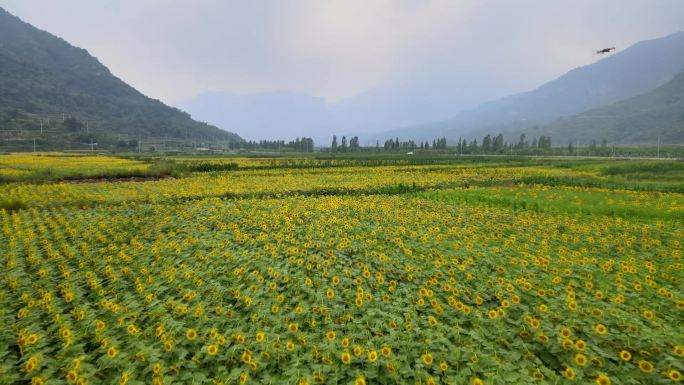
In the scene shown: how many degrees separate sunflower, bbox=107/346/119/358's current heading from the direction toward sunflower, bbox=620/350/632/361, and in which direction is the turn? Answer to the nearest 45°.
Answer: approximately 45° to its left

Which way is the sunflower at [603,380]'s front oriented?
toward the camera

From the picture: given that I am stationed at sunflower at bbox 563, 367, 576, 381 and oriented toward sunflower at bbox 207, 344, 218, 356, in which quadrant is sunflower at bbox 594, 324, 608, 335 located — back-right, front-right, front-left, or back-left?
back-right

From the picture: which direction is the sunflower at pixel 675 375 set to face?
toward the camera

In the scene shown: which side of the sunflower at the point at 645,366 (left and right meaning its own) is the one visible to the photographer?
front

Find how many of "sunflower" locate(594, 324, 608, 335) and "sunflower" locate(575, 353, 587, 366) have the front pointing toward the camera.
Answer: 2

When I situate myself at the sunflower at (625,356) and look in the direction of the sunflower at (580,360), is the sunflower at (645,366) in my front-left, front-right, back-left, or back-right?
back-left

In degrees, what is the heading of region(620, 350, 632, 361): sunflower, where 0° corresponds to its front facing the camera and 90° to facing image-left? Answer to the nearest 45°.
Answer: approximately 0°

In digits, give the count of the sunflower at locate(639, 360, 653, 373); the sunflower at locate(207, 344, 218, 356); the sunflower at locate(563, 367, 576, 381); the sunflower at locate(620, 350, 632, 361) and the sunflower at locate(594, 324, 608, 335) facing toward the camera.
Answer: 5

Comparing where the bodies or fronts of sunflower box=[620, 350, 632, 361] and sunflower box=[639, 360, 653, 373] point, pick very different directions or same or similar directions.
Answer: same or similar directions

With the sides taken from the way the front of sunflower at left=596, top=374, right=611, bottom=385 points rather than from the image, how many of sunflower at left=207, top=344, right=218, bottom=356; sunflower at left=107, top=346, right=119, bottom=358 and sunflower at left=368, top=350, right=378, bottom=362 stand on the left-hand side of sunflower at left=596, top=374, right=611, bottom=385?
0

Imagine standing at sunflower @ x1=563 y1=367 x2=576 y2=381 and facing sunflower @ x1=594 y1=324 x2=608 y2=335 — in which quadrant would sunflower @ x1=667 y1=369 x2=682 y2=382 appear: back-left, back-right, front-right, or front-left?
front-right

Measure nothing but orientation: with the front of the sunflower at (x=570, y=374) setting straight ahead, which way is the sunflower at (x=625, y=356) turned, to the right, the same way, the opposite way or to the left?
the same way

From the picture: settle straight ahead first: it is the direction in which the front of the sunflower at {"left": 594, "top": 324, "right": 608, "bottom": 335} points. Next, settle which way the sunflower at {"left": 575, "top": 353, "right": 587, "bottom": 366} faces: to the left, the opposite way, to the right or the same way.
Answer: the same way

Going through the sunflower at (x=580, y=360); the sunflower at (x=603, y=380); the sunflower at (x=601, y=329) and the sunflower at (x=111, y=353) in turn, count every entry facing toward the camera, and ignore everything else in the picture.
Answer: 4
